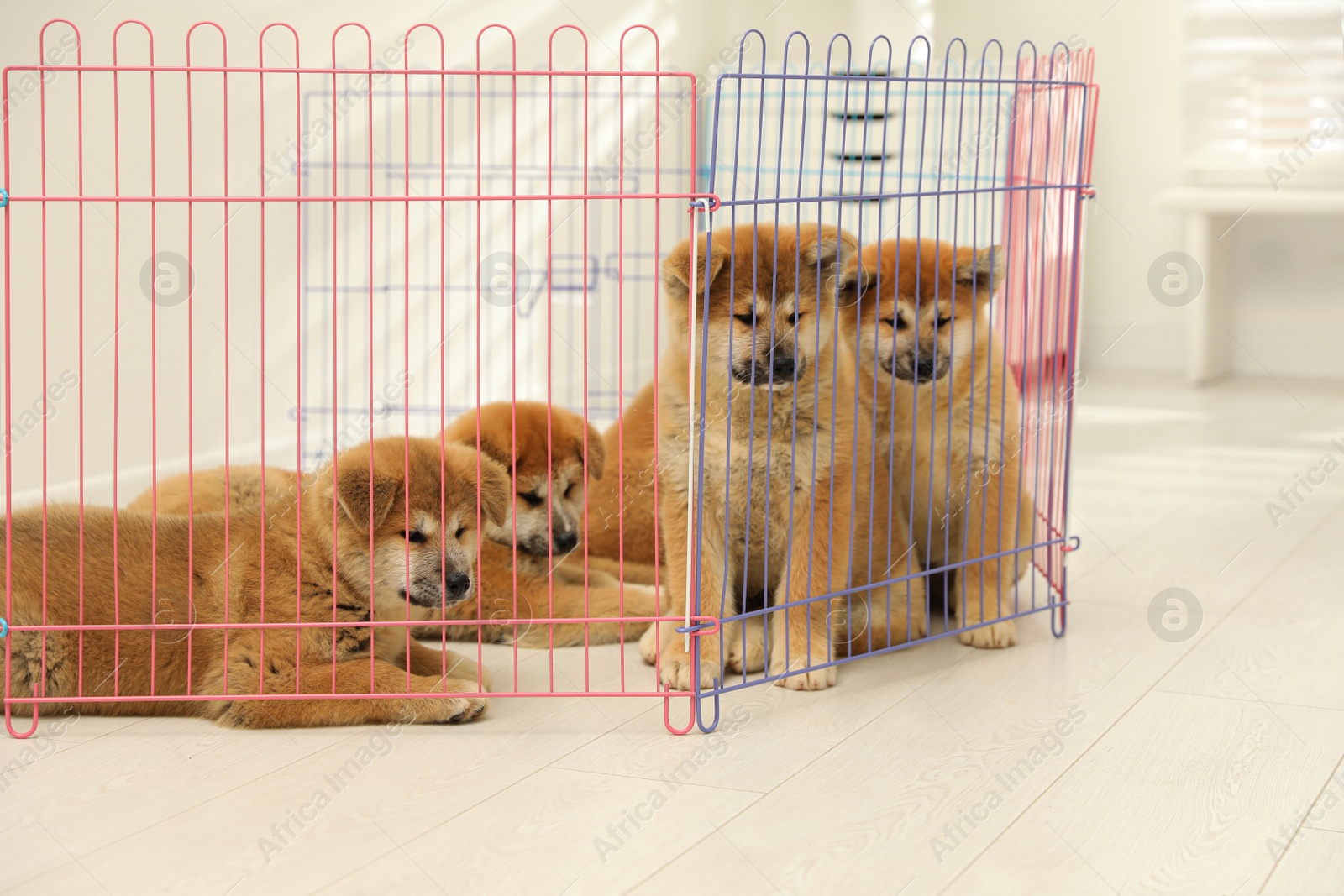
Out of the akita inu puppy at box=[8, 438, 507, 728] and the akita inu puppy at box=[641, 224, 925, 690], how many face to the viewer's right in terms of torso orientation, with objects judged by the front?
1

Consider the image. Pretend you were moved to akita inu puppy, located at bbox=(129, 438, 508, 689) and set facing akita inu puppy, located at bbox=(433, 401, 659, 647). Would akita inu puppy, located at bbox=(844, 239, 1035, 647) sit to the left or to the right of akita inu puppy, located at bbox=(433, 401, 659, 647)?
right

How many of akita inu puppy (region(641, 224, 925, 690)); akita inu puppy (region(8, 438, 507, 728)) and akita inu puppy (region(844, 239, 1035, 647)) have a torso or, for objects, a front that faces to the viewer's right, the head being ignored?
1

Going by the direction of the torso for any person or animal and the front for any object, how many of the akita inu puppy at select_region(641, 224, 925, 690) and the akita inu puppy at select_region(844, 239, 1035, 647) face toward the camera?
2

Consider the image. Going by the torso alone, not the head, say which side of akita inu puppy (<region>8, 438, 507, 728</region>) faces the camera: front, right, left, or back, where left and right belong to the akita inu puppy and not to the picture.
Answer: right

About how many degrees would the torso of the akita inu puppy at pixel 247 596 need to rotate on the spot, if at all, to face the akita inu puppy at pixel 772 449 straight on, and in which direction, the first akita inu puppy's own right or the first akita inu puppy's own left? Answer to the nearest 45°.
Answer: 0° — it already faces it

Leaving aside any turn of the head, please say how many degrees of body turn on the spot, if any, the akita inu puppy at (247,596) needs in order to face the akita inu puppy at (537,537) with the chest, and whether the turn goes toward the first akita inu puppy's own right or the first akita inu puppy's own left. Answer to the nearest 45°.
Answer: approximately 45° to the first akita inu puppy's own left
